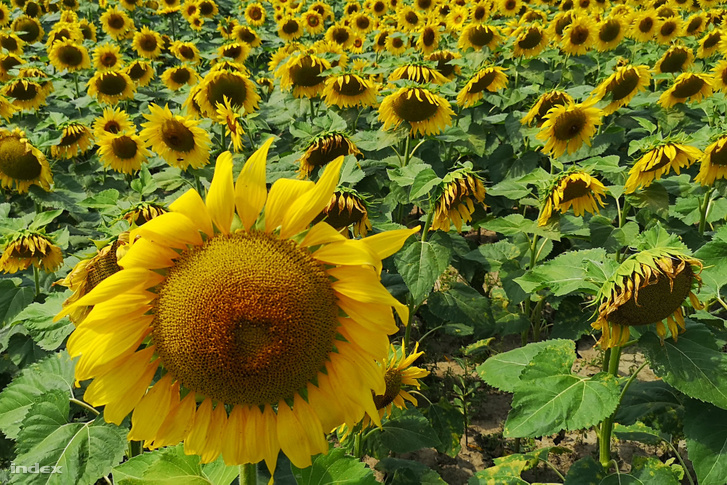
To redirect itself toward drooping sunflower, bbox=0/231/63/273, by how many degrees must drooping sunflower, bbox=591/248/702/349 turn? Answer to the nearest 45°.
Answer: approximately 135° to its right

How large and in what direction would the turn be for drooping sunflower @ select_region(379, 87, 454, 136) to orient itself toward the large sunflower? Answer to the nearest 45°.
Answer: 0° — it already faces it

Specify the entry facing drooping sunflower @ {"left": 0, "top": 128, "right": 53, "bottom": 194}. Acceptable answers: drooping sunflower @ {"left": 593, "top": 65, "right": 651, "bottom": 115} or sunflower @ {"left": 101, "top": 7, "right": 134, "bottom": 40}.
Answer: the sunflower

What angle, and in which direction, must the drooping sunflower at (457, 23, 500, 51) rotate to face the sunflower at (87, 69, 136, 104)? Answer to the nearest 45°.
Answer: approximately 90° to its right

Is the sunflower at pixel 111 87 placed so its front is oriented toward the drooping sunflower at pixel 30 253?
yes

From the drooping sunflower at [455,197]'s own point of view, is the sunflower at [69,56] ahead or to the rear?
to the rear

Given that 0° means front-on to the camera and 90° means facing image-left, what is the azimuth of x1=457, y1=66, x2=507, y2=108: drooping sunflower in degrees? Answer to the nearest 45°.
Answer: approximately 315°

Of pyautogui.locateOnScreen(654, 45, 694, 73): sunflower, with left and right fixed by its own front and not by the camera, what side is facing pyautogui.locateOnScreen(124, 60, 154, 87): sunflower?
right

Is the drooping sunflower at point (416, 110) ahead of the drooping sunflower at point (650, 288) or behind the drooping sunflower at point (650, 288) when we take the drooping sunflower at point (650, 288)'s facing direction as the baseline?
behind

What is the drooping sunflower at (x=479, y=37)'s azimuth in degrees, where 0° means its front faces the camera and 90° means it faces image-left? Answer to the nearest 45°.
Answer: approximately 0°

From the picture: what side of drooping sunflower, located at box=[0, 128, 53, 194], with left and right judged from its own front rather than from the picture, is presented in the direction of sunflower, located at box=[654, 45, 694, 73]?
left

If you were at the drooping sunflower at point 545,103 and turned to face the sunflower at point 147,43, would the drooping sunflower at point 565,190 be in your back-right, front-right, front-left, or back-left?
back-left

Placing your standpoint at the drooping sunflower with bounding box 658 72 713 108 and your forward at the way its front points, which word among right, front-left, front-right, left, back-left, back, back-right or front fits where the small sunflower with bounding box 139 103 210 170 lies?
right
